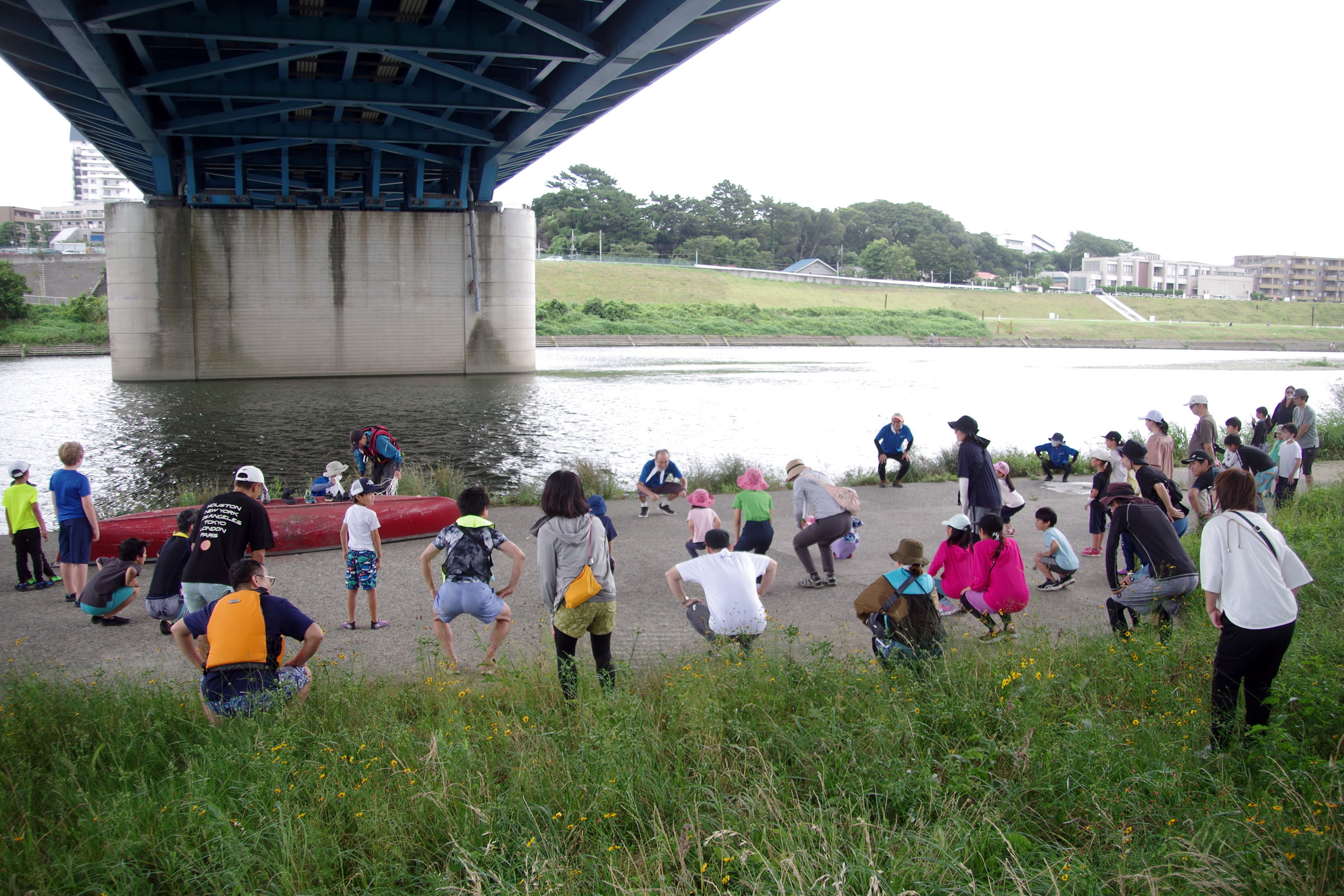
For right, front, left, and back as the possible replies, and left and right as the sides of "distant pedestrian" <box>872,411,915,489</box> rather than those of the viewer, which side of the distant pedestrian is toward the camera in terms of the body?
front

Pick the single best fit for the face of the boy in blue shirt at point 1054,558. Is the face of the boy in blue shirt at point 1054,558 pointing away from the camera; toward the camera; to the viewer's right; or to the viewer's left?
to the viewer's left

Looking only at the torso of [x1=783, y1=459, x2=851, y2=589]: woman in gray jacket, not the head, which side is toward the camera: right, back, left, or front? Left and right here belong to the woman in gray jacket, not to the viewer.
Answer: left

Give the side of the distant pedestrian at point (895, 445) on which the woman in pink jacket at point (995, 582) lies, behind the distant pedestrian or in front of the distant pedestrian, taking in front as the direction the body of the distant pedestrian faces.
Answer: in front

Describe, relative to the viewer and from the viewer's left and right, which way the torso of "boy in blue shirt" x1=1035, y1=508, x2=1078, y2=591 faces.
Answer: facing to the left of the viewer

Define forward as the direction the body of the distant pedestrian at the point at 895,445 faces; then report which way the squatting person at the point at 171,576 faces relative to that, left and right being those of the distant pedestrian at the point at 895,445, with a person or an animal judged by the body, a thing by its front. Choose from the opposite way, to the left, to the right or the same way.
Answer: the opposite way

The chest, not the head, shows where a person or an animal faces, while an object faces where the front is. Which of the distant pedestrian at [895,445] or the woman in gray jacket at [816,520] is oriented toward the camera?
the distant pedestrian

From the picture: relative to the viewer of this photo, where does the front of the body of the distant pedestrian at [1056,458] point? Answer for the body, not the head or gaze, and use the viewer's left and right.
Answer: facing the viewer

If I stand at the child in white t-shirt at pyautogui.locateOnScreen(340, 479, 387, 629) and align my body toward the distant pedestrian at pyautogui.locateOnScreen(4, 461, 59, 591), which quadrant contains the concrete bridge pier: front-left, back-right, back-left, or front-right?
front-right

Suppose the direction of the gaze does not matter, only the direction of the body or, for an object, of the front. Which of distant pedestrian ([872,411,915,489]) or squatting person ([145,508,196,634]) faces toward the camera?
distant pedestrian ([872,411,915,489])

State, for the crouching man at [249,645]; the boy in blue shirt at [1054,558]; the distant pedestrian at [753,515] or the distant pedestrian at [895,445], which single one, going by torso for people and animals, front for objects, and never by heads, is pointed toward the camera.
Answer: the distant pedestrian at [895,445]

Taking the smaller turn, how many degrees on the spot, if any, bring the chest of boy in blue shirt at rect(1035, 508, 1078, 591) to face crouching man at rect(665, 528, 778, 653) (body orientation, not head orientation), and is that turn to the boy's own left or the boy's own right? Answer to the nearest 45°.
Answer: approximately 45° to the boy's own left

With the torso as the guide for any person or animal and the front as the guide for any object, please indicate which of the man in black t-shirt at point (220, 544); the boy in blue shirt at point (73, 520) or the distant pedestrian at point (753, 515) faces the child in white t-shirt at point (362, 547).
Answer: the man in black t-shirt

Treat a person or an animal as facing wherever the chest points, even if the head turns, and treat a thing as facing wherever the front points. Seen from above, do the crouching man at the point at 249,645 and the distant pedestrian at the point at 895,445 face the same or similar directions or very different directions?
very different directions

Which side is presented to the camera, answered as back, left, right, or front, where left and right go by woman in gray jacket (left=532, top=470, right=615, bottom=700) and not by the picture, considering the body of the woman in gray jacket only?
back

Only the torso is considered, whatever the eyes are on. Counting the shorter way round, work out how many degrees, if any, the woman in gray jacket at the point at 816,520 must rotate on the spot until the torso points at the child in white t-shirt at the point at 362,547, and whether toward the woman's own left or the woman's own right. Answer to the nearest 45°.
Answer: approximately 45° to the woman's own left
